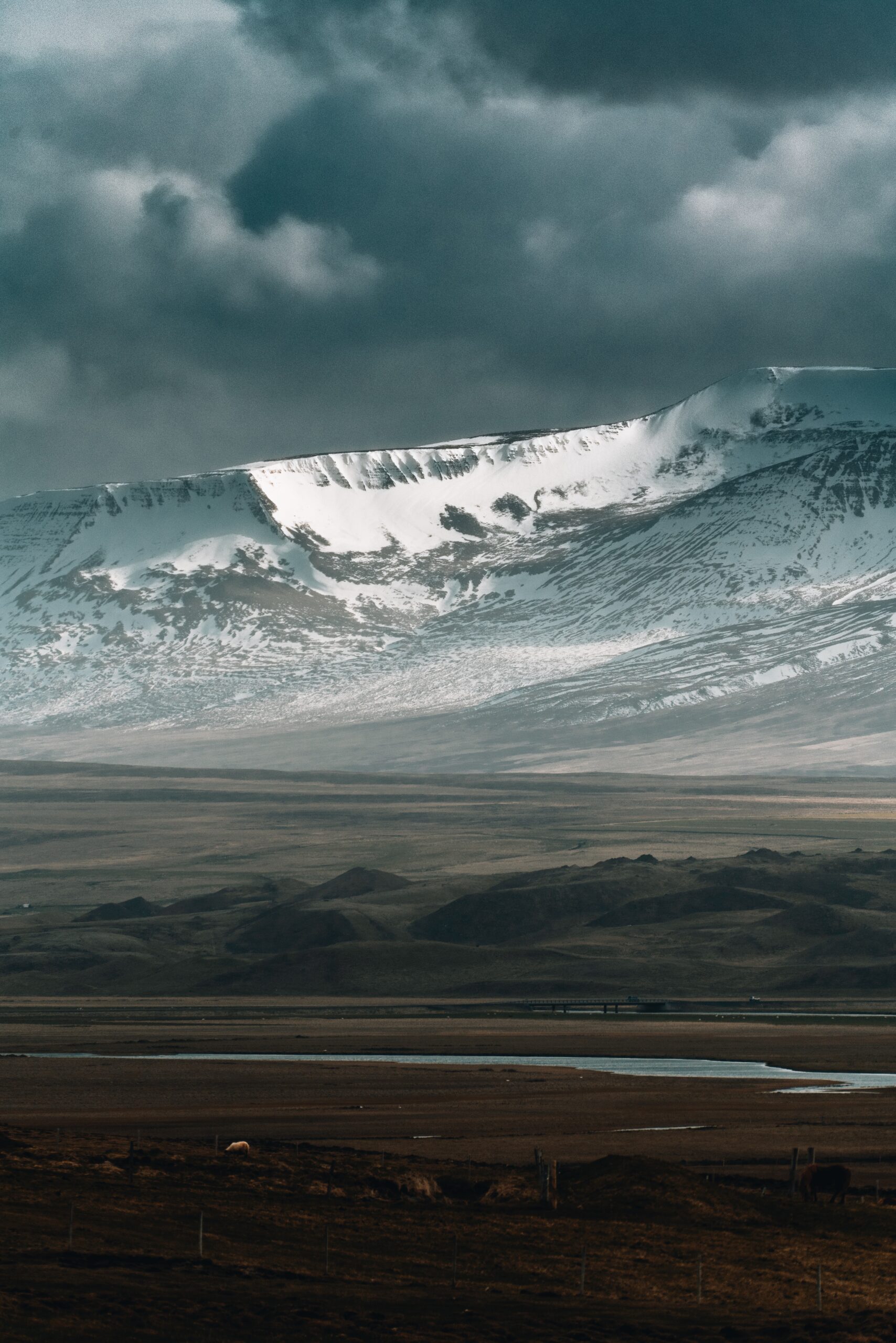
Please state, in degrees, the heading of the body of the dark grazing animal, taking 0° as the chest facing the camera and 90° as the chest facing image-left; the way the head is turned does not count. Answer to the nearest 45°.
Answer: approximately 90°
